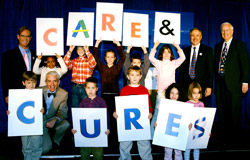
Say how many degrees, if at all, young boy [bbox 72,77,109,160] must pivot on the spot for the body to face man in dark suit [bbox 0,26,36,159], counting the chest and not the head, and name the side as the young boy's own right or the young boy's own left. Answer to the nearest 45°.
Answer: approximately 135° to the young boy's own right

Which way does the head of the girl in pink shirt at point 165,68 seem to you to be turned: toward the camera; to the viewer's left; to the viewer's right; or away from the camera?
toward the camera

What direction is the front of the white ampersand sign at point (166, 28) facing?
toward the camera

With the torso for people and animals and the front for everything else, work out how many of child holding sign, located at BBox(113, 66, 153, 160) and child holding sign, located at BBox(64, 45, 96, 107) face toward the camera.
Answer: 2

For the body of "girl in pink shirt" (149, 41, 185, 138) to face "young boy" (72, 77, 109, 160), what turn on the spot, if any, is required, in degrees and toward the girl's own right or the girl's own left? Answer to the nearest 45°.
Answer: approximately 45° to the girl's own right

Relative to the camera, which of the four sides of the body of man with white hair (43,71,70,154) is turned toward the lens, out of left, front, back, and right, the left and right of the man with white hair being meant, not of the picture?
front

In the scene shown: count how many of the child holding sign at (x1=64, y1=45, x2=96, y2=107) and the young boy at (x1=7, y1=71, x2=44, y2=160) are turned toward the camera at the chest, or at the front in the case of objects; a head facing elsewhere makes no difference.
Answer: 2

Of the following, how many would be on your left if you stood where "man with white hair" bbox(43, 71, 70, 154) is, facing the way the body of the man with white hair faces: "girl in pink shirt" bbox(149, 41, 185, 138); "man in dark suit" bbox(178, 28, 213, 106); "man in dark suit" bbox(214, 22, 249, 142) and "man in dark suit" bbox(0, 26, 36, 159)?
3

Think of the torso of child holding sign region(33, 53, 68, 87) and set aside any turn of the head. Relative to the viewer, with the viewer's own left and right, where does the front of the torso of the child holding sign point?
facing the viewer

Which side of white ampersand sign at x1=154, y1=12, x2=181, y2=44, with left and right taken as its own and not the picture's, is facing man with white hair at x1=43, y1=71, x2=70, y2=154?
right
